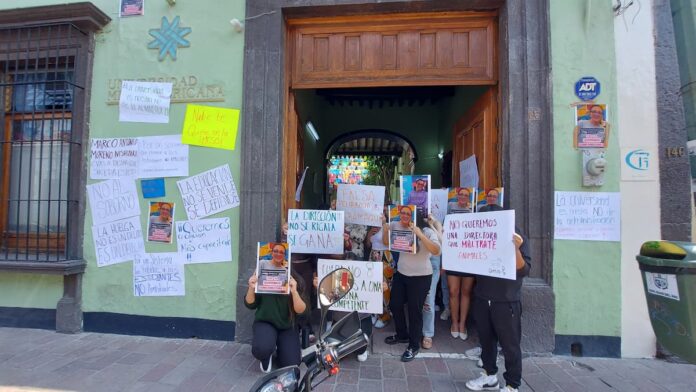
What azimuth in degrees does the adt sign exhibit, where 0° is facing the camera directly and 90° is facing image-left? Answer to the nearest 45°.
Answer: approximately 0°

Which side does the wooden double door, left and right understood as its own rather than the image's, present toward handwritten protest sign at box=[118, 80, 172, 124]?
right

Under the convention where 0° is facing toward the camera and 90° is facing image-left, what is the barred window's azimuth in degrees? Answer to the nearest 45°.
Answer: approximately 0°

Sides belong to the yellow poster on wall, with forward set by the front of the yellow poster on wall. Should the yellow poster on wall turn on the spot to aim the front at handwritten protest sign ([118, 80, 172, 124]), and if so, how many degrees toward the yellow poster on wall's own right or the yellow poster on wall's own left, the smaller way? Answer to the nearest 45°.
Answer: approximately 135° to the yellow poster on wall's own right

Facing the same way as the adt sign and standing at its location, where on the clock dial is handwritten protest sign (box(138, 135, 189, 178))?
The handwritten protest sign is roughly at 2 o'clock from the adt sign.

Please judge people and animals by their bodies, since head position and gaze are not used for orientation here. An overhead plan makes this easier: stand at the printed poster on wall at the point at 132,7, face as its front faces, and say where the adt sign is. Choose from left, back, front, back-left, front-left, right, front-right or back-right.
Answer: front-left

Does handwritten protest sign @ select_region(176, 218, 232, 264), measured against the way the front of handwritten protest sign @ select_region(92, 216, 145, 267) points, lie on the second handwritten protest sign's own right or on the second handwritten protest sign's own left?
on the second handwritten protest sign's own left

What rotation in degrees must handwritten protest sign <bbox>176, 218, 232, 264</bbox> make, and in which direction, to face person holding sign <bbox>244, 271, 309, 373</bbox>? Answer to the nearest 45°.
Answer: approximately 45° to its left

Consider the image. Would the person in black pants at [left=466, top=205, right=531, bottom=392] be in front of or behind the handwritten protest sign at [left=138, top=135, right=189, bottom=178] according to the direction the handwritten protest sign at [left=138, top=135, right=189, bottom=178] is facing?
in front

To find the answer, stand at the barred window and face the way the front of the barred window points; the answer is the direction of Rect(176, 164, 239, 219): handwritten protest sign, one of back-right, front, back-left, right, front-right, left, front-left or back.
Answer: front-left

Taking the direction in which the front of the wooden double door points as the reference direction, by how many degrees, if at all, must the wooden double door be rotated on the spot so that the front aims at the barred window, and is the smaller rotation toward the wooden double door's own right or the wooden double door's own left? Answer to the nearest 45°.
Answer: approximately 90° to the wooden double door's own right

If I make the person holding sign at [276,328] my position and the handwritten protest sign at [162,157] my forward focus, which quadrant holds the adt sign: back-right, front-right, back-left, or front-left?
back-right

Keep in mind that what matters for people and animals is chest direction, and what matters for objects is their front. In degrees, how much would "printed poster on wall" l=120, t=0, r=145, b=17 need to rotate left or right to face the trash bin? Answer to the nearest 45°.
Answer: approximately 45° to its left
